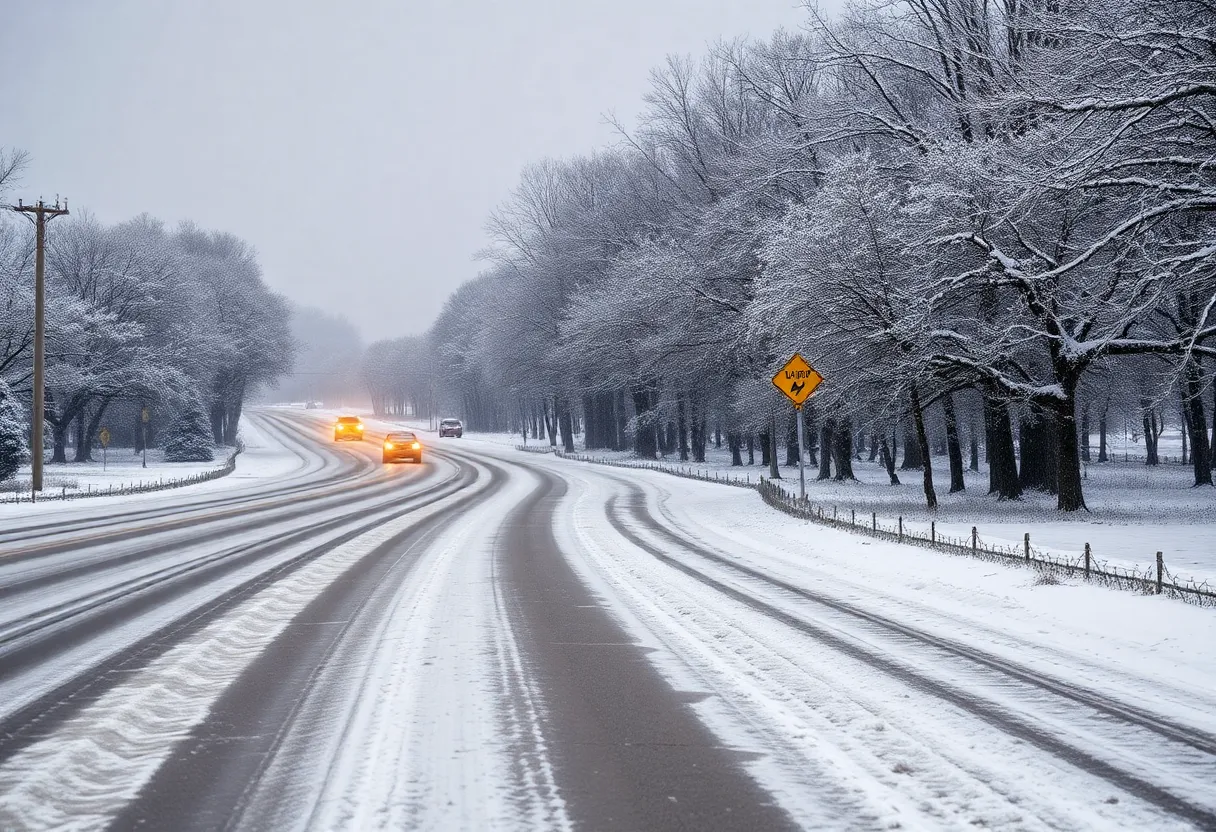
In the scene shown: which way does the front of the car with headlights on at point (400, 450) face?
toward the camera

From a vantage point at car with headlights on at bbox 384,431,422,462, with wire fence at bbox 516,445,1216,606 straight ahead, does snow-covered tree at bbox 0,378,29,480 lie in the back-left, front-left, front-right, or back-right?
front-right

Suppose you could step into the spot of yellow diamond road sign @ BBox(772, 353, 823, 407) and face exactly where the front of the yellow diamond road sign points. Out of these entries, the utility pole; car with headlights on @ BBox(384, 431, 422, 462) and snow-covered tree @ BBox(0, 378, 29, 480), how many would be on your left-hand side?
0

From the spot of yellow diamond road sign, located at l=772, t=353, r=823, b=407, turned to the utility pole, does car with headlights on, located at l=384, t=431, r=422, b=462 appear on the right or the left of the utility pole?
right

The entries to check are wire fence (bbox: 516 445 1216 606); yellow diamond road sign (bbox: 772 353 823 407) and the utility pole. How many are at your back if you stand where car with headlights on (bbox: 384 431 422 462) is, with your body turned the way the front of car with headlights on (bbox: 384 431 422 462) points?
0

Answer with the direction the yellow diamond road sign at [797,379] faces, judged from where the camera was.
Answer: facing the viewer

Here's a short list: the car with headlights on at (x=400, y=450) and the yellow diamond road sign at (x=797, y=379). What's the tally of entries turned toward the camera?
2

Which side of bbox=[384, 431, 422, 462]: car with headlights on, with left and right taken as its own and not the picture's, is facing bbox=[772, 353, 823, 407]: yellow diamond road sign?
front

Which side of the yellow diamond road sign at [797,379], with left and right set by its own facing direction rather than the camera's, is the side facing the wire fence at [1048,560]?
front

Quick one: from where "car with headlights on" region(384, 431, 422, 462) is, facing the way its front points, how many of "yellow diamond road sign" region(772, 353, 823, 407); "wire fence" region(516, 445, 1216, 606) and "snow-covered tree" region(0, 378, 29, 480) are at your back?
0

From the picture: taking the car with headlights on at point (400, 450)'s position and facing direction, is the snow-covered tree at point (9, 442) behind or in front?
in front

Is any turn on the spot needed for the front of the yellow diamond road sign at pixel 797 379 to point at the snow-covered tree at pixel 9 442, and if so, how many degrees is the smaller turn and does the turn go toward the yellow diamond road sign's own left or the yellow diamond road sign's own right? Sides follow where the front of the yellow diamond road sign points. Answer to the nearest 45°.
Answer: approximately 90° to the yellow diamond road sign's own right

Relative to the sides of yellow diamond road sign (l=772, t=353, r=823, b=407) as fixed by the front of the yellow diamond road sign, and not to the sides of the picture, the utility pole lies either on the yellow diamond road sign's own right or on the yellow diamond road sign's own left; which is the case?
on the yellow diamond road sign's own right

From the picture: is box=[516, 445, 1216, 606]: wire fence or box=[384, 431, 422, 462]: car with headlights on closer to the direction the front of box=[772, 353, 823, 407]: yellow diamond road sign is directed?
the wire fence

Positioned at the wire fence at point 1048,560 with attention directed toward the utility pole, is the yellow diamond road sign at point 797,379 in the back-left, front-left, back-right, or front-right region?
front-right
